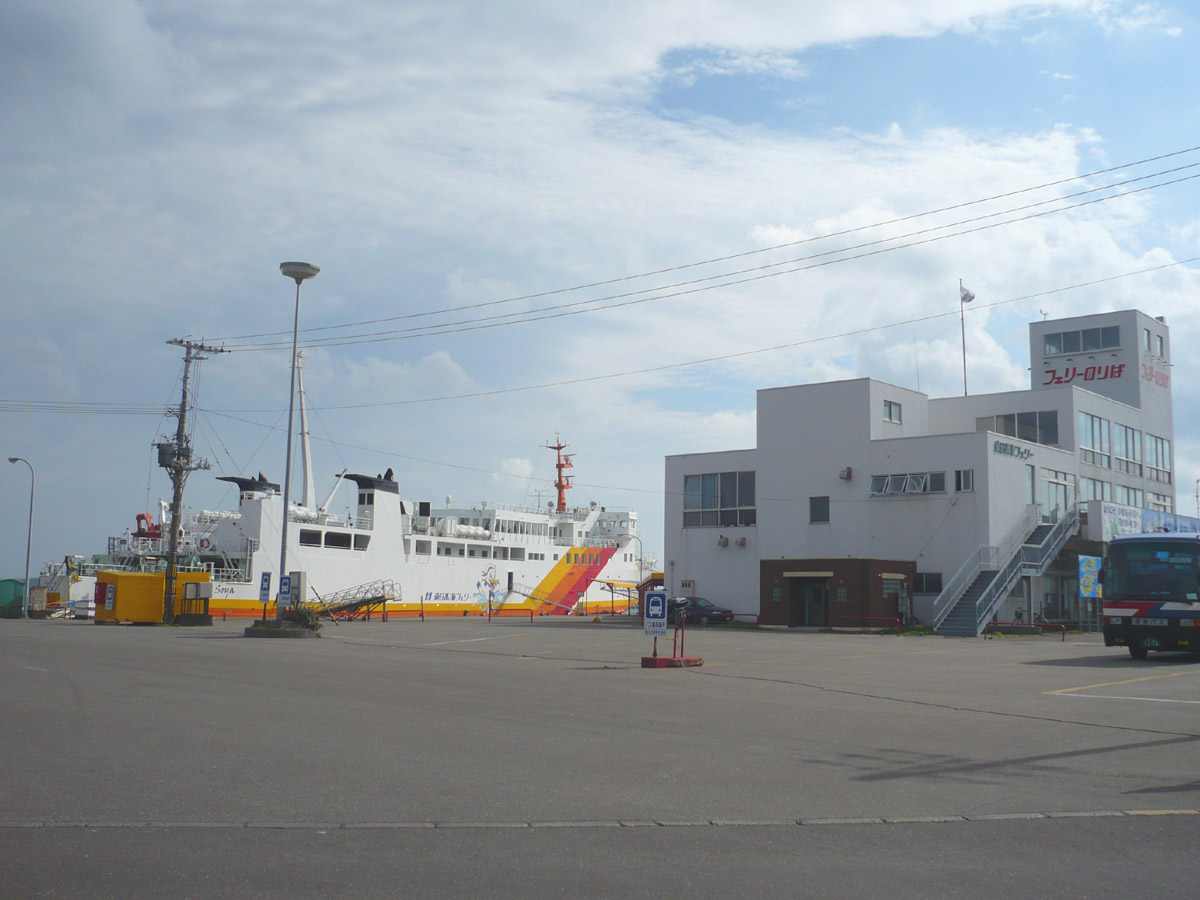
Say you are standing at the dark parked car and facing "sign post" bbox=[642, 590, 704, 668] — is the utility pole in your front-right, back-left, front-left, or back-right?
front-right

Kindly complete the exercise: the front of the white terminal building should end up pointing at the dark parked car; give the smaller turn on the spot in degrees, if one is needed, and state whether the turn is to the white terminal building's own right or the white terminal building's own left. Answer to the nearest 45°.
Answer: approximately 135° to the white terminal building's own right

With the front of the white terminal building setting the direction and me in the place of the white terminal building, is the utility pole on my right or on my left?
on my right

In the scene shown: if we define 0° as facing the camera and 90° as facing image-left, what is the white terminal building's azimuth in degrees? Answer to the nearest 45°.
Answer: approximately 315°

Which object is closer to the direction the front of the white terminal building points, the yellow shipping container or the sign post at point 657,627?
the sign post

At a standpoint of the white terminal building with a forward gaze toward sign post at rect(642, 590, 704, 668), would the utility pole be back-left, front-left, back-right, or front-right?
front-right

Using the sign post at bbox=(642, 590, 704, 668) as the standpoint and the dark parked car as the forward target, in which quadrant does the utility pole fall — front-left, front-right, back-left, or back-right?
front-left

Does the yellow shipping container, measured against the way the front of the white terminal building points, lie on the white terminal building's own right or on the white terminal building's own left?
on the white terminal building's own right

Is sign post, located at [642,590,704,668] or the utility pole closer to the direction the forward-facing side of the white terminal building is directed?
the sign post

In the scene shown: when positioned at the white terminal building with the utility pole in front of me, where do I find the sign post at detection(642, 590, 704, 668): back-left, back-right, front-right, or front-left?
front-left

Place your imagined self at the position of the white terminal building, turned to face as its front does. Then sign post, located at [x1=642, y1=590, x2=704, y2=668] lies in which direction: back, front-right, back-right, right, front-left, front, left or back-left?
front-right
